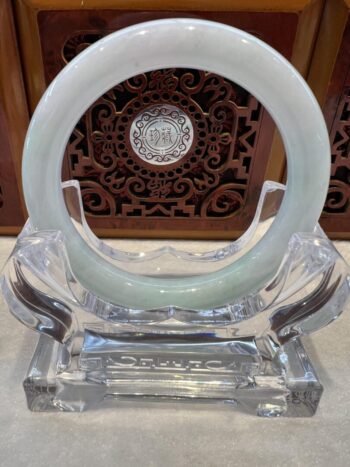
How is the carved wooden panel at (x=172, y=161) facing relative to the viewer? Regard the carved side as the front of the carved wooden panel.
toward the camera
